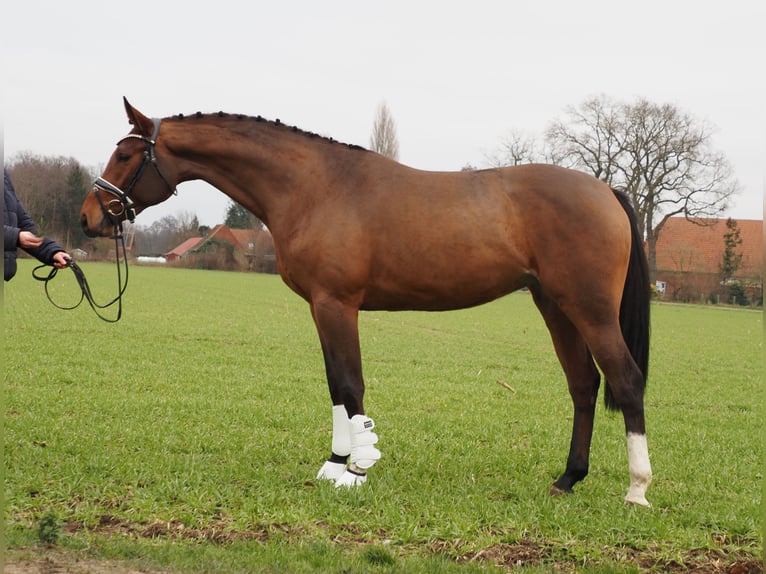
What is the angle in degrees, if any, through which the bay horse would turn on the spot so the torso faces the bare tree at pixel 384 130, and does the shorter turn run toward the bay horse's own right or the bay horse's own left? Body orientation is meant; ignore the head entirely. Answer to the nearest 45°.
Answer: approximately 90° to the bay horse's own right

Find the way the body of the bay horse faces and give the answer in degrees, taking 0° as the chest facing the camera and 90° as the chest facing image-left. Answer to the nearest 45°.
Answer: approximately 90°
